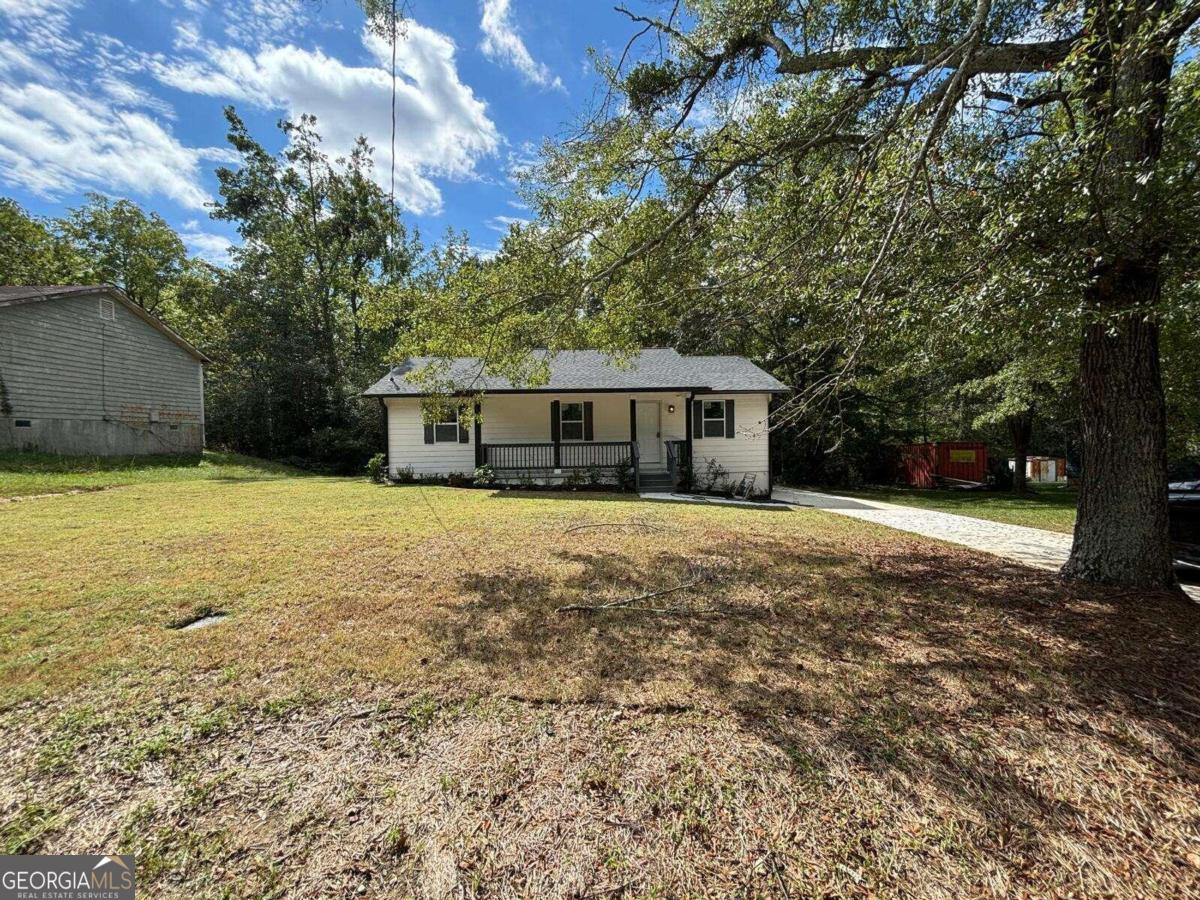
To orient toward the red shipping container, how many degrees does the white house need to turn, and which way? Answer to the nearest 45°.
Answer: approximately 90° to its left

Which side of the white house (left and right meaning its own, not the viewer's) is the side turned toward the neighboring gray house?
right

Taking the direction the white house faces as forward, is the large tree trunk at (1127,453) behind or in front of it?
in front

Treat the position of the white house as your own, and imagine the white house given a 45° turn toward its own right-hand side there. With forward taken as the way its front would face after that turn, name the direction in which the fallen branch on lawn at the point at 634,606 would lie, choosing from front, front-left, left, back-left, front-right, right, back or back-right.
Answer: front-left

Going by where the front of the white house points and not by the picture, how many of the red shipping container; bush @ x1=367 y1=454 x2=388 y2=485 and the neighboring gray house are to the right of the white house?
2

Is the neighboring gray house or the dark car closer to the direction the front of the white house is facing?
the dark car

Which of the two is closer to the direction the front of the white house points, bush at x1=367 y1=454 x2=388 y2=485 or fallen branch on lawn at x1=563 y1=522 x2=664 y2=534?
the fallen branch on lawn

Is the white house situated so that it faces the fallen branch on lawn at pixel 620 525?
yes

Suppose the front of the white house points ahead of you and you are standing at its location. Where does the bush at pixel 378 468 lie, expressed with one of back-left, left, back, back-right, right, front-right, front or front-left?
right

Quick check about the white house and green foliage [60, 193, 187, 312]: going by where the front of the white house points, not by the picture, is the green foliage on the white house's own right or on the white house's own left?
on the white house's own right

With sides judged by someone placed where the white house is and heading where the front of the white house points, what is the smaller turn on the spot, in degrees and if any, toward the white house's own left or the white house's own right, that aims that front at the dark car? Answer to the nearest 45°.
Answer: approximately 45° to the white house's own left

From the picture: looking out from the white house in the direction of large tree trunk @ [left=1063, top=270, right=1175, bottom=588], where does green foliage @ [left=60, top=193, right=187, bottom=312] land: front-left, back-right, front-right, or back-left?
back-right

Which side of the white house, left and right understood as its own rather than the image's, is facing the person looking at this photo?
front
